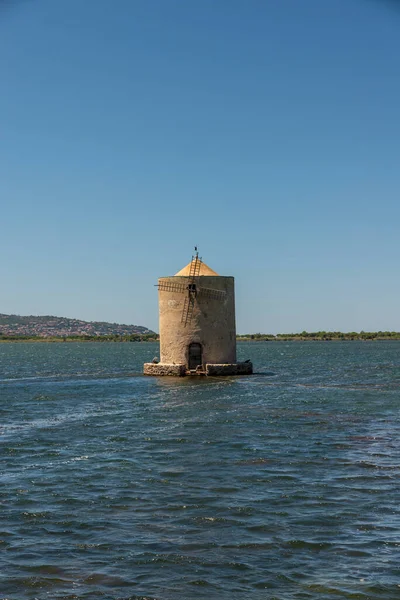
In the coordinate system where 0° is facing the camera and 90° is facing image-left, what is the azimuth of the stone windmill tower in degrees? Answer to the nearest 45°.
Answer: approximately 0°
